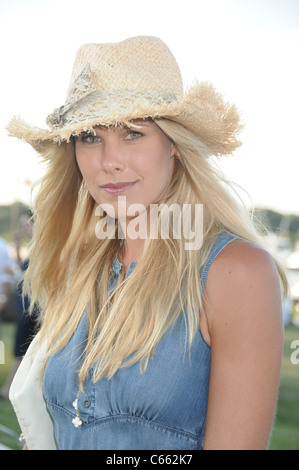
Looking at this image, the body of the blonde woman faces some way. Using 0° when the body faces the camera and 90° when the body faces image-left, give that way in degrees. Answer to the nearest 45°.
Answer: approximately 45°
